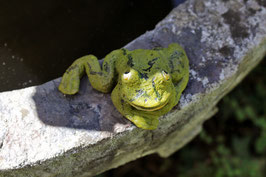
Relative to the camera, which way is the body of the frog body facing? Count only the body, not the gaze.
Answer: toward the camera
